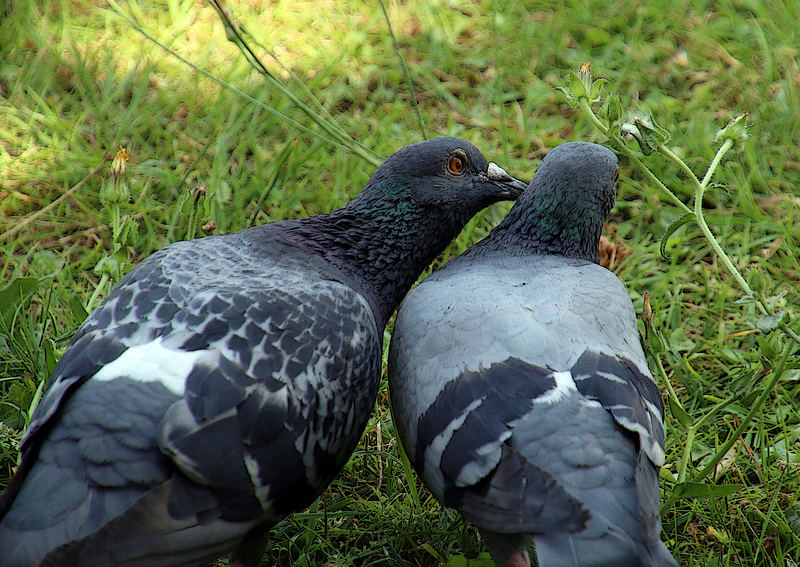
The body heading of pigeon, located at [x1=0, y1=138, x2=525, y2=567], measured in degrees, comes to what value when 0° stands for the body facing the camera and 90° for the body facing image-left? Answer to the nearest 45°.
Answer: approximately 225°

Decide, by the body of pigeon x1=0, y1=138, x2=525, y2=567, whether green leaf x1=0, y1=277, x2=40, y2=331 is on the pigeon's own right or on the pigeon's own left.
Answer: on the pigeon's own left

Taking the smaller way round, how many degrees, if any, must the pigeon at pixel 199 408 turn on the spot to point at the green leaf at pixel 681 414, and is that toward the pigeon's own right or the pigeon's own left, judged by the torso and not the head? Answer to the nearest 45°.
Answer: approximately 45° to the pigeon's own right

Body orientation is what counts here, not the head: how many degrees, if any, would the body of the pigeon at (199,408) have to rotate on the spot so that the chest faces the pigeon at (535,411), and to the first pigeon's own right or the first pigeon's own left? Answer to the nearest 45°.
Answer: approximately 45° to the first pigeon's own right

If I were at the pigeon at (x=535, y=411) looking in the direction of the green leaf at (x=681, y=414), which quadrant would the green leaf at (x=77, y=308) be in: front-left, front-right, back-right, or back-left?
back-left

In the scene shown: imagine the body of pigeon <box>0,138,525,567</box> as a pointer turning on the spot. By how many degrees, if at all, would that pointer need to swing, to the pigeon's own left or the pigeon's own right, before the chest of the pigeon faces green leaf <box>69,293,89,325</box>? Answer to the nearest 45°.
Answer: approximately 90° to the pigeon's own left

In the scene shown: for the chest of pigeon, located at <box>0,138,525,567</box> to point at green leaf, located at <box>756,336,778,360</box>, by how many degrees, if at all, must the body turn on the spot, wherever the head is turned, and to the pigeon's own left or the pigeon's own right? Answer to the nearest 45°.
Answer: approximately 45° to the pigeon's own right

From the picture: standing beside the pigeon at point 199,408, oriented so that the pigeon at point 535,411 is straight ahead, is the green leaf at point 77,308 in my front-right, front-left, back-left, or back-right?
back-left
